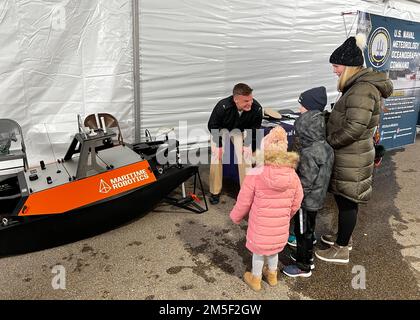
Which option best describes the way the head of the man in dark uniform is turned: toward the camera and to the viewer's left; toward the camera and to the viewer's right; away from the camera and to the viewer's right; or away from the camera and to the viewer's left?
toward the camera and to the viewer's right

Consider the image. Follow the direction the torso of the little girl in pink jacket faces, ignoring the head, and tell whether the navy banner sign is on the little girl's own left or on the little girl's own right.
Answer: on the little girl's own right

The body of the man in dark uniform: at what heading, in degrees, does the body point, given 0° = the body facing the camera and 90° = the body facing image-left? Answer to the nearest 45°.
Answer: approximately 315°

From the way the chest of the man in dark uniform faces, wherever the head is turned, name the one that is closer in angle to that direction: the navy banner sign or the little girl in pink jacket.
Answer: the little girl in pink jacket

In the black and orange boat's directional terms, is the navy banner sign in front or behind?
in front

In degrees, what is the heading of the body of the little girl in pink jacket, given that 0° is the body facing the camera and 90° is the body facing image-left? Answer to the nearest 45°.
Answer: approximately 135°

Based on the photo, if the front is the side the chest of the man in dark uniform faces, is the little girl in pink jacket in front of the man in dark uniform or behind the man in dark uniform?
in front

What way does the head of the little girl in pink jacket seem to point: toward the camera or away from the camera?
away from the camera

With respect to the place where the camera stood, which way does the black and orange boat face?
facing away from the viewer and to the right of the viewer

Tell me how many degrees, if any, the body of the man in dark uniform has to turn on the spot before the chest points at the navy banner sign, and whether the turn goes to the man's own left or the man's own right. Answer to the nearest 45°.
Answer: approximately 90° to the man's own left
